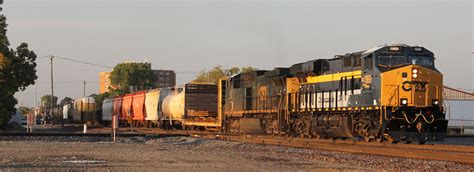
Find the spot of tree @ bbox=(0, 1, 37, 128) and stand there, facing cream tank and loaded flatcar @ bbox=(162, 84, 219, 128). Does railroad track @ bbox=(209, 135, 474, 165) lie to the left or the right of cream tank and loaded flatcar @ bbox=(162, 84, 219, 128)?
right

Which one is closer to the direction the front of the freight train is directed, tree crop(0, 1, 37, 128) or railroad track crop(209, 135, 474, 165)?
the railroad track

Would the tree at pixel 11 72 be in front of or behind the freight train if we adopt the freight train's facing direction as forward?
behind

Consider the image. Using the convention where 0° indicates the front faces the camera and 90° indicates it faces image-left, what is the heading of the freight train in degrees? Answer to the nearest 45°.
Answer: approximately 315°
